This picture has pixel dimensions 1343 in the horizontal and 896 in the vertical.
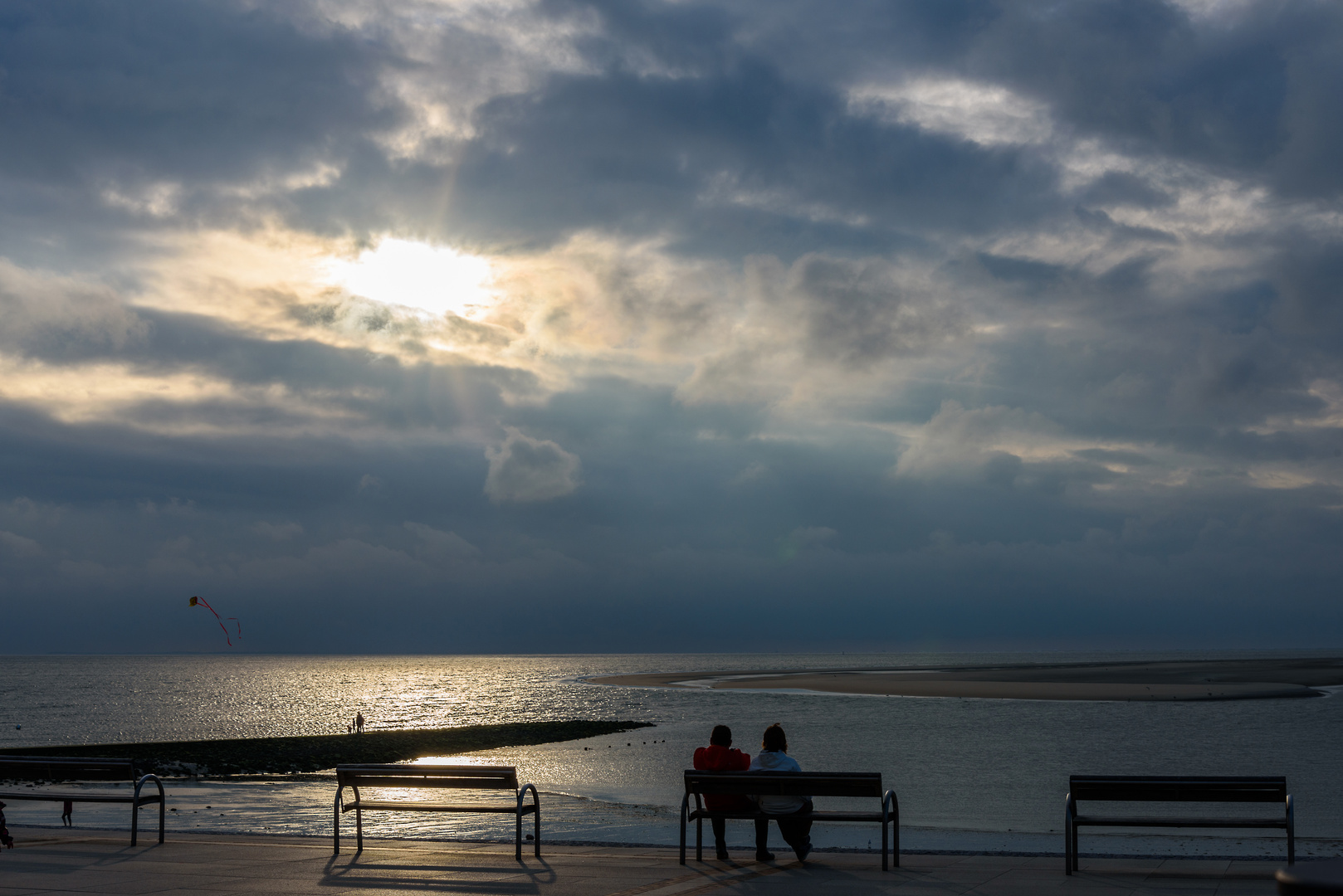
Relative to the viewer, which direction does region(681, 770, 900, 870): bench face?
away from the camera

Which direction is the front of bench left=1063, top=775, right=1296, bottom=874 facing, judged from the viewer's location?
facing away from the viewer

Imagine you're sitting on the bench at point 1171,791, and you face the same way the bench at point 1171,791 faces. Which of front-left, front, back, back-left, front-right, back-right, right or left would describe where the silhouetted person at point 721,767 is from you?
left

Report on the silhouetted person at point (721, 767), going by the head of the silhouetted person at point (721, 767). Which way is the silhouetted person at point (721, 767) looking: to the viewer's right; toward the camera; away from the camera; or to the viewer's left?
away from the camera

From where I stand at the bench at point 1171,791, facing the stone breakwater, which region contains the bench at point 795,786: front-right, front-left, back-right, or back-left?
front-left

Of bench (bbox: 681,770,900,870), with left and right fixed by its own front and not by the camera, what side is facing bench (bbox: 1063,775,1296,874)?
right

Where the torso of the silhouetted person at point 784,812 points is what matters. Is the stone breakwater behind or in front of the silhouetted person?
in front

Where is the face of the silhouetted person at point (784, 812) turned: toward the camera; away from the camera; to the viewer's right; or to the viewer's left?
away from the camera

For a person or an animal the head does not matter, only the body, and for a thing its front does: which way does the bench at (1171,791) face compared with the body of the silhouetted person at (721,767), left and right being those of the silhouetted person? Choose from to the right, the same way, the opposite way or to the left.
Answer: the same way

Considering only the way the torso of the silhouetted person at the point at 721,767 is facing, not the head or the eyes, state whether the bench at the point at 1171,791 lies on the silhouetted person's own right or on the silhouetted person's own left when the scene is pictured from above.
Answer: on the silhouetted person's own right

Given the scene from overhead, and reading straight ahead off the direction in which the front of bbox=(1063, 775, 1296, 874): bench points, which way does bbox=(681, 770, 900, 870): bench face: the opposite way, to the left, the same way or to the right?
the same way

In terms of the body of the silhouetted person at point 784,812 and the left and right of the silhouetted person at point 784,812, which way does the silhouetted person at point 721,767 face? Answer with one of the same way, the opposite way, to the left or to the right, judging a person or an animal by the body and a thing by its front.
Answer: the same way

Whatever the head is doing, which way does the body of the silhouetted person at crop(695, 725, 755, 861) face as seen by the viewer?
away from the camera

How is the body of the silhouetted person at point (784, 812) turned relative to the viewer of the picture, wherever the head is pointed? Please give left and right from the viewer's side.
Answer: facing away from the viewer
